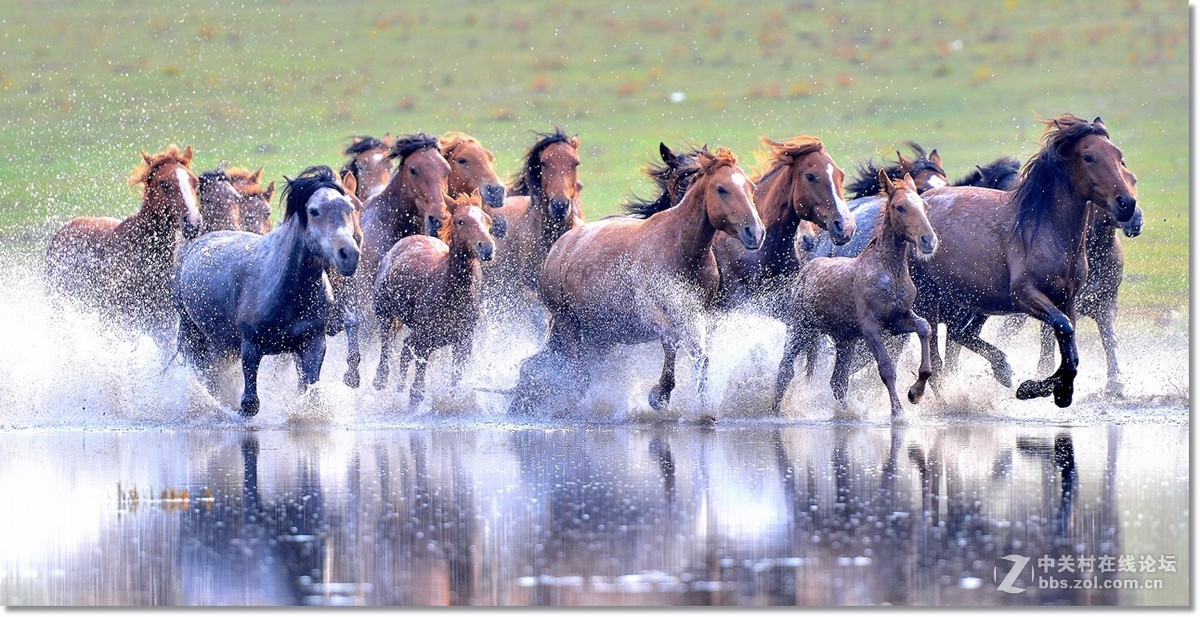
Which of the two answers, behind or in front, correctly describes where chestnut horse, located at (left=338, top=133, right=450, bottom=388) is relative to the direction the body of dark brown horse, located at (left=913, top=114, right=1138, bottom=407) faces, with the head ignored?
behind

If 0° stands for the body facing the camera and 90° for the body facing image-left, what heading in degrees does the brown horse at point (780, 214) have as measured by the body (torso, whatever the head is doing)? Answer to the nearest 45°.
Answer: approximately 315°

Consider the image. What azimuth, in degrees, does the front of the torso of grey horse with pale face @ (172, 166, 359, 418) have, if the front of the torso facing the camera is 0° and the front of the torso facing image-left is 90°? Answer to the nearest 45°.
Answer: approximately 315°

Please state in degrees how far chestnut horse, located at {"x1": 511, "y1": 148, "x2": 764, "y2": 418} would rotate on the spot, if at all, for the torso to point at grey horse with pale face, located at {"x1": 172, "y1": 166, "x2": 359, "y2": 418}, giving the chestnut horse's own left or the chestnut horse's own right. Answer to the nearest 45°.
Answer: approximately 135° to the chestnut horse's own right

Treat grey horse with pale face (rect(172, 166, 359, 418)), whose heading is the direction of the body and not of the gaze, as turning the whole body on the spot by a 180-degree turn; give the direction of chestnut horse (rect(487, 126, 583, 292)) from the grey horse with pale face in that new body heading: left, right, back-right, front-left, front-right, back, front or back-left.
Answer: right

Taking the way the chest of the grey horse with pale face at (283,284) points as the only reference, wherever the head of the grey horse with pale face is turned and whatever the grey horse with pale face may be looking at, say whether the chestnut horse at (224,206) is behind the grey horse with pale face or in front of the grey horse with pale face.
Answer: behind

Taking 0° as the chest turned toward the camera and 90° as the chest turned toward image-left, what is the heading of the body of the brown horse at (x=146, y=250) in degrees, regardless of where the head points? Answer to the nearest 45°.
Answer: approximately 315°

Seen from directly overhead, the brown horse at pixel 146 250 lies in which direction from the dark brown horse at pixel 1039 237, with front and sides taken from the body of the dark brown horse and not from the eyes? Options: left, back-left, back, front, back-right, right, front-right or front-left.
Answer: back-right

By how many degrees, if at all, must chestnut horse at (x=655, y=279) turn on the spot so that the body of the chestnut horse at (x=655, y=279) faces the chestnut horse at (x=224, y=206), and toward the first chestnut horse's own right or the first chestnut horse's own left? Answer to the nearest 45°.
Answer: approximately 180°
